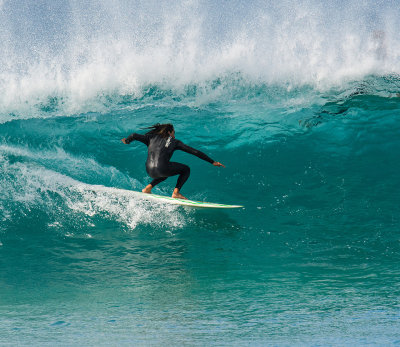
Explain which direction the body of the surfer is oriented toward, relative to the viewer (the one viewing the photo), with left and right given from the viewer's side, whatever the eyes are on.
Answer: facing away from the viewer and to the right of the viewer
